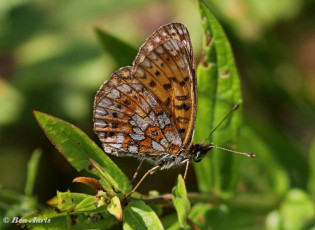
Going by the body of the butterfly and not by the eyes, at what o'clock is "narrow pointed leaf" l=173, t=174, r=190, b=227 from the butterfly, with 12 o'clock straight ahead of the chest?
The narrow pointed leaf is roughly at 3 o'clock from the butterfly.

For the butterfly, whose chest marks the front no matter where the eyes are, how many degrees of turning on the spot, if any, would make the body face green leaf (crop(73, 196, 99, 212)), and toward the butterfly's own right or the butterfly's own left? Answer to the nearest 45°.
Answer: approximately 135° to the butterfly's own right

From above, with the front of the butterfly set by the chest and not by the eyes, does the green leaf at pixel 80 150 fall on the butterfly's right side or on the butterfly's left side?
on the butterfly's right side

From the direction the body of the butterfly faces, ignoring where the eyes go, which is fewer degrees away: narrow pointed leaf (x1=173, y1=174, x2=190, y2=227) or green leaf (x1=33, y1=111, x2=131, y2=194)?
the narrow pointed leaf

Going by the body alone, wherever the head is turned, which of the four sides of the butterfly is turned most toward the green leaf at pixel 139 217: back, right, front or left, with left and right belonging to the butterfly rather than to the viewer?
right

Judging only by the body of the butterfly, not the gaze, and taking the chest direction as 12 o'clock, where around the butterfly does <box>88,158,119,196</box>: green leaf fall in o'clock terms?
The green leaf is roughly at 6 o'clock from the butterfly.

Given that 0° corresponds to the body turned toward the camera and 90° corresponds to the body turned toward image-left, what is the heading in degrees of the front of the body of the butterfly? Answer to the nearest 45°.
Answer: approximately 270°
